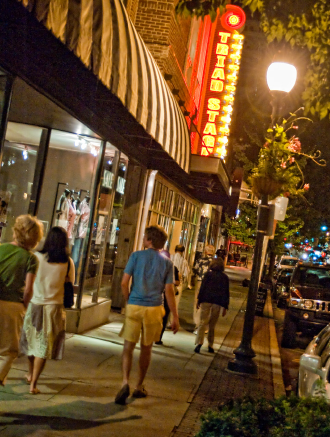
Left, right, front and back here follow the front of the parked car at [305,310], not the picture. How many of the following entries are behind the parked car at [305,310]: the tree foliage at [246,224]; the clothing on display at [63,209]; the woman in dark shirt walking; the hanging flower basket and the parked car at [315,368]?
1

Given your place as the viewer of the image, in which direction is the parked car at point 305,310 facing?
facing the viewer

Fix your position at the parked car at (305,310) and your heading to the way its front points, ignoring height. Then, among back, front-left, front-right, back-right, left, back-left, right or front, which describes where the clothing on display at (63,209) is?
front-right

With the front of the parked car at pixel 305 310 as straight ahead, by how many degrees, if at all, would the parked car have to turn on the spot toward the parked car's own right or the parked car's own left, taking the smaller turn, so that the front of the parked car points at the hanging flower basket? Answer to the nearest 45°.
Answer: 0° — it already faces it

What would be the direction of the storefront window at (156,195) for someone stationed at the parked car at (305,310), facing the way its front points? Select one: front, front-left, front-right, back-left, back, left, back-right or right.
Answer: right

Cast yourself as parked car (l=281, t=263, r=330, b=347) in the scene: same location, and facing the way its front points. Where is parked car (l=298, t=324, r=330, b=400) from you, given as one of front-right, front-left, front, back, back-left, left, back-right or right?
front

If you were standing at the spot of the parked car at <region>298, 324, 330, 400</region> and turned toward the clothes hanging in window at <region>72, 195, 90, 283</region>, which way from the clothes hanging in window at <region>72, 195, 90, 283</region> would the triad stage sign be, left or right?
right

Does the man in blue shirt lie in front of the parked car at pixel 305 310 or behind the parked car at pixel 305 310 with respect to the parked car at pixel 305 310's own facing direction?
in front

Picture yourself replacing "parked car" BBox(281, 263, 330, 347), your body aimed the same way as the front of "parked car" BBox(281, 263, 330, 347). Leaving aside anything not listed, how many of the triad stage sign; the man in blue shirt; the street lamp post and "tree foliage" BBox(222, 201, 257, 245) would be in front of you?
2

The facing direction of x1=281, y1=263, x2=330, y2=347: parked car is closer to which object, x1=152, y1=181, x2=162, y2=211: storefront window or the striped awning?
the striped awning

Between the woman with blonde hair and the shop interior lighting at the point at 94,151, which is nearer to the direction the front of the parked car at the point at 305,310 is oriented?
the woman with blonde hair

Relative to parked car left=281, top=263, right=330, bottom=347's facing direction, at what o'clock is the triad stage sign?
The triad stage sign is roughly at 5 o'clock from the parked car.

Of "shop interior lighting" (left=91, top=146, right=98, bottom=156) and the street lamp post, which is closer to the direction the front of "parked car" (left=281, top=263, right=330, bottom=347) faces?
the street lamp post

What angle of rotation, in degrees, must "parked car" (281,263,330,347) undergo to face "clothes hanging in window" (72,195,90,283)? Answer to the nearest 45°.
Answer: approximately 45° to its right

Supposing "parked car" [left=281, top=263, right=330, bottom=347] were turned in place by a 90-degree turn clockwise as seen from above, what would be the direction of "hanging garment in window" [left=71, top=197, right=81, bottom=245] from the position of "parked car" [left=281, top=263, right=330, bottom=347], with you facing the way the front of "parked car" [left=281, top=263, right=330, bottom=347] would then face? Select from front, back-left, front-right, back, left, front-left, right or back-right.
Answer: front-left
